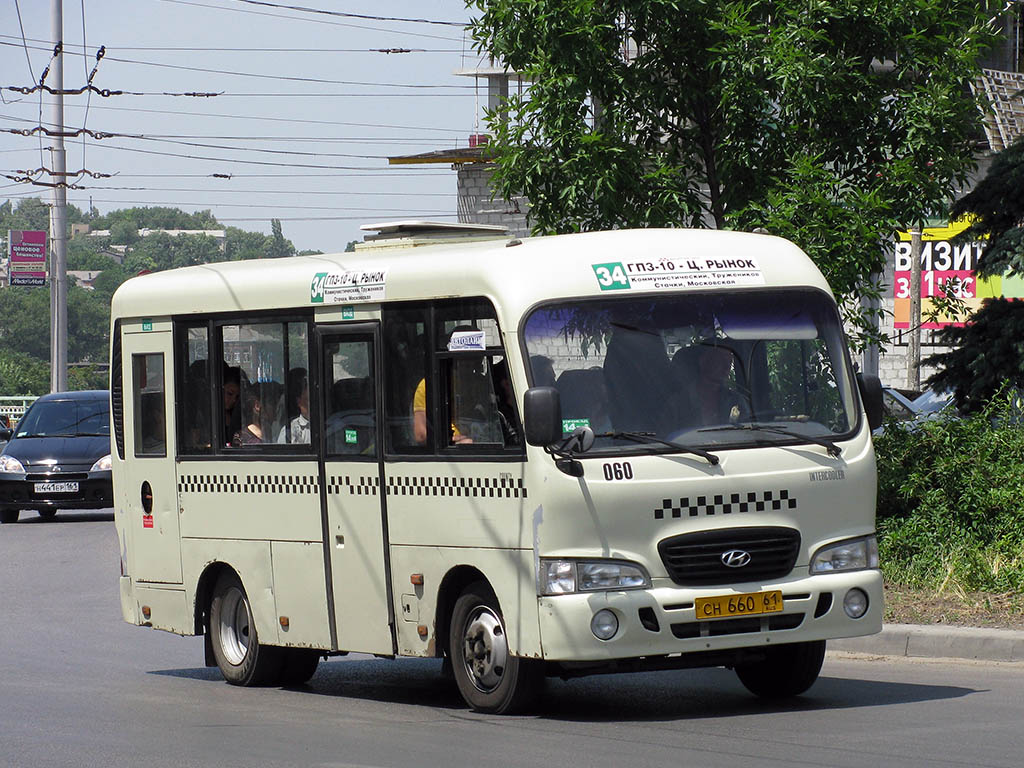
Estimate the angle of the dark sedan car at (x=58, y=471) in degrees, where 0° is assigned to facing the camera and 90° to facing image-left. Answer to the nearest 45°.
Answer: approximately 0°

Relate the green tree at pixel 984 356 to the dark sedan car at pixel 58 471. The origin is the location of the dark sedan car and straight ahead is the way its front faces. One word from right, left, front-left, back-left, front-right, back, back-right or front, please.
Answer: front-left

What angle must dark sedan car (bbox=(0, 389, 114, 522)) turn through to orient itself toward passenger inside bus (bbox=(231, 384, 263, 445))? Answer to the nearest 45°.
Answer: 0° — it already faces them

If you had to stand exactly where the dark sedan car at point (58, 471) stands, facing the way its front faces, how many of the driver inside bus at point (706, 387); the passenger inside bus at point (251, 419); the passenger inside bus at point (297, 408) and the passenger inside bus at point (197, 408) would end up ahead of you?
4

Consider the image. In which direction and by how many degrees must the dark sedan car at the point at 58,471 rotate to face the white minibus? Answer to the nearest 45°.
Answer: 0° — it already faces it

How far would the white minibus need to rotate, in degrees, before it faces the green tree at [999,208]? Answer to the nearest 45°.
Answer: approximately 90° to its left

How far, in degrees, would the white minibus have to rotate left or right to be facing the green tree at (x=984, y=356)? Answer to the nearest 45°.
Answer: approximately 90° to its left

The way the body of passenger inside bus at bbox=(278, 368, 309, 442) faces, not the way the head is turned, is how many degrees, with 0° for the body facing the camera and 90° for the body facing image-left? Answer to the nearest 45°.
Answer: approximately 315°

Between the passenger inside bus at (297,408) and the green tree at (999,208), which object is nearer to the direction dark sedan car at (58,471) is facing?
the passenger inside bus

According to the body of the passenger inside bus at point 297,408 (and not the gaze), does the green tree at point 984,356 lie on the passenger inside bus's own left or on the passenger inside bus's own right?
on the passenger inside bus's own left
